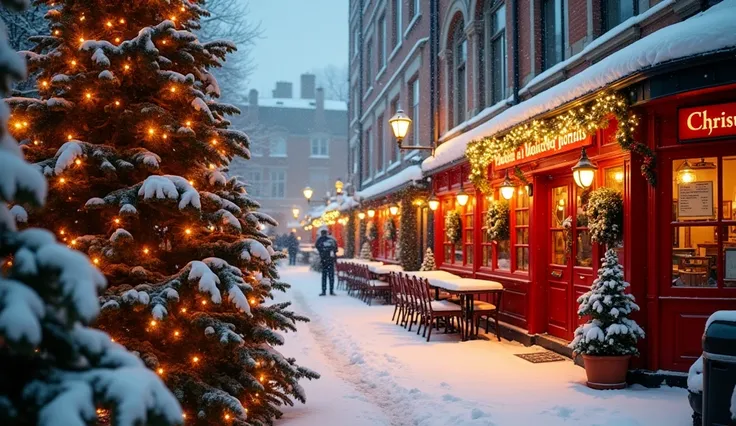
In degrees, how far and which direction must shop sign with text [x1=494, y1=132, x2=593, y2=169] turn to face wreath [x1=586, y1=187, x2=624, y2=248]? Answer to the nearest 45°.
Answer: approximately 90° to its left

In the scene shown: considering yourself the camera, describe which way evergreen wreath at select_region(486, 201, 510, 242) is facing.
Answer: facing the viewer and to the left of the viewer

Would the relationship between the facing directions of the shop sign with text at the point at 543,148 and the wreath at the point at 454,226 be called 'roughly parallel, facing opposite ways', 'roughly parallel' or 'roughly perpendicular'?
roughly parallel

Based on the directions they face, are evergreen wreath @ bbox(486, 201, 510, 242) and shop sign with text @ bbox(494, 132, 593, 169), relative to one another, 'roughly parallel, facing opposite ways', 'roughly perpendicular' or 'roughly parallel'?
roughly parallel

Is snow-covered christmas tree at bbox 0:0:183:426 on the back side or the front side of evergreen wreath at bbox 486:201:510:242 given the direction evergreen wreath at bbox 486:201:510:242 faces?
on the front side

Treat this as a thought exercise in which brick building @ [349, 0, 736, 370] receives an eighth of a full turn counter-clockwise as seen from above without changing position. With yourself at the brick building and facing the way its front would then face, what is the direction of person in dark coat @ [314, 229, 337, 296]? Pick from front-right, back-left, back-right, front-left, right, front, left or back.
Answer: back-right

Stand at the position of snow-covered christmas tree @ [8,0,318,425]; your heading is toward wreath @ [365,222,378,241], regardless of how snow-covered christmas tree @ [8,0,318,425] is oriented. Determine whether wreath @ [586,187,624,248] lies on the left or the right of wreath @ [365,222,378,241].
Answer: right

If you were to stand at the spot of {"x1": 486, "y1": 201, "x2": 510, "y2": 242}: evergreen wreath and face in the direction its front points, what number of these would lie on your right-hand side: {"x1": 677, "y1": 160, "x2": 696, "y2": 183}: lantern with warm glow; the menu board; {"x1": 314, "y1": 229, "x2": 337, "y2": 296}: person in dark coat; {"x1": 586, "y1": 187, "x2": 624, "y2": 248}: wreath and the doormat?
1

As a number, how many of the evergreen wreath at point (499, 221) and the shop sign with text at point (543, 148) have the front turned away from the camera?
0

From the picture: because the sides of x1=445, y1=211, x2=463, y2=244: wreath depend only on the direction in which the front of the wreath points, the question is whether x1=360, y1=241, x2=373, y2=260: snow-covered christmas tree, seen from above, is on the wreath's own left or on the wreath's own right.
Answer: on the wreath's own right

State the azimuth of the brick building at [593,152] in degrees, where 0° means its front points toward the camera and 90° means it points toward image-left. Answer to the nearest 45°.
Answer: approximately 45°

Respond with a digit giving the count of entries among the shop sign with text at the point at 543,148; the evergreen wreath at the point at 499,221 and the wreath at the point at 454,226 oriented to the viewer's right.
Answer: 0

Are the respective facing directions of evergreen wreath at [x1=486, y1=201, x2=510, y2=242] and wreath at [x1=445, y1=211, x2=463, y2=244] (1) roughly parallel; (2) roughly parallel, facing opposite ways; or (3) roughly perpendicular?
roughly parallel

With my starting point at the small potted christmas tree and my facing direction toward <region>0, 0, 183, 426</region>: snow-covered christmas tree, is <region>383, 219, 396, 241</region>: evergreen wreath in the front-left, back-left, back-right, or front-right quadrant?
back-right

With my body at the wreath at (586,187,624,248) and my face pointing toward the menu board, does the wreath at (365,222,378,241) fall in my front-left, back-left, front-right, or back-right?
back-left

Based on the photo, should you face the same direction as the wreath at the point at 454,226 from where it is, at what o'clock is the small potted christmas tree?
The small potted christmas tree is roughly at 10 o'clock from the wreath.

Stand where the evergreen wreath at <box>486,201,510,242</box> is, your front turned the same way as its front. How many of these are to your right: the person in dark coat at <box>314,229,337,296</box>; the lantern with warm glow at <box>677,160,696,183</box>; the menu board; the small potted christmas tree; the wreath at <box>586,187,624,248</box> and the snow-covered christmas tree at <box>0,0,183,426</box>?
1

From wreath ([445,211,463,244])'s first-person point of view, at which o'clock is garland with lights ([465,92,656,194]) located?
The garland with lights is roughly at 10 o'clock from the wreath.

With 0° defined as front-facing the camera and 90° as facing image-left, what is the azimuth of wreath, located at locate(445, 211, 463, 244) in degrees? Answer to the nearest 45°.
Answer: approximately 45°
